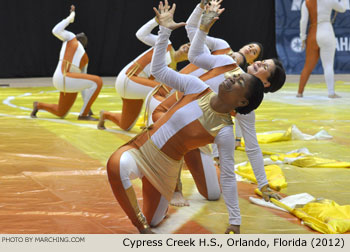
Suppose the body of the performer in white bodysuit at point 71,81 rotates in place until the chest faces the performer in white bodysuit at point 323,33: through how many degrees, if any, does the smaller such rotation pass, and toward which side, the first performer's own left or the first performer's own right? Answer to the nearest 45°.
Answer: approximately 45° to the first performer's own left

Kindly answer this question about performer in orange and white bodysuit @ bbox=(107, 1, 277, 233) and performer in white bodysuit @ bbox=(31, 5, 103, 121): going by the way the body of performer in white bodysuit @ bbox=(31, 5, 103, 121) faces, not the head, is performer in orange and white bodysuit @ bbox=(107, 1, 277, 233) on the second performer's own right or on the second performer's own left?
on the second performer's own right

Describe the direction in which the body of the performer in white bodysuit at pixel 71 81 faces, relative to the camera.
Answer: to the viewer's right

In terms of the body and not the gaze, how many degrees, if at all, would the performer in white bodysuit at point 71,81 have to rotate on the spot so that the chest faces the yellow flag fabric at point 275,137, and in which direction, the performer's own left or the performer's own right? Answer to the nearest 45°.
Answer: approximately 45° to the performer's own right

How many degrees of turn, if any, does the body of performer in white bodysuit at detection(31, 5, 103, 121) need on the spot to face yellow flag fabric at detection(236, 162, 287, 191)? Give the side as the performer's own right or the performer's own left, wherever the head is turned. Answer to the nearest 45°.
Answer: approximately 45° to the performer's own right

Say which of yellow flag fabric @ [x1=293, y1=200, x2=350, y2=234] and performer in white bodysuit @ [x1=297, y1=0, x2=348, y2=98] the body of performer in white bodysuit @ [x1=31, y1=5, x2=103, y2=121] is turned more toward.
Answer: the performer in white bodysuit
